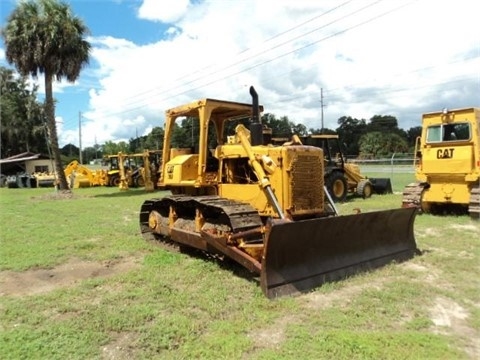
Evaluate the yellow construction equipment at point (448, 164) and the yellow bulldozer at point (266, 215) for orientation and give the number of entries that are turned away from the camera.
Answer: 1

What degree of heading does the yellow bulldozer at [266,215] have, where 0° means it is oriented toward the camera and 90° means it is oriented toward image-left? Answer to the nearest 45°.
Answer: approximately 315°

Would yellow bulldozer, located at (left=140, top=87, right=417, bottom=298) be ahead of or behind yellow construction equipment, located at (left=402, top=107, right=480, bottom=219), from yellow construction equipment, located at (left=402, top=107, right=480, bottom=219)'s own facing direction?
behind

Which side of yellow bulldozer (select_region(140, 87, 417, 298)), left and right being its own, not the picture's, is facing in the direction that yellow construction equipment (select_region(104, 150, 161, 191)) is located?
back

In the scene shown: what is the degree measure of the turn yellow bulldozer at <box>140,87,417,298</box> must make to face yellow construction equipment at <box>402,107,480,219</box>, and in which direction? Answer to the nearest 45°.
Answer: approximately 90° to its left

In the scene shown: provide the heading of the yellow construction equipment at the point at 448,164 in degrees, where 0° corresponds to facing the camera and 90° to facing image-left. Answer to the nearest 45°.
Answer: approximately 180°

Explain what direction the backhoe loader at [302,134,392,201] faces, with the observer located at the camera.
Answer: facing away from the viewer and to the right of the viewer

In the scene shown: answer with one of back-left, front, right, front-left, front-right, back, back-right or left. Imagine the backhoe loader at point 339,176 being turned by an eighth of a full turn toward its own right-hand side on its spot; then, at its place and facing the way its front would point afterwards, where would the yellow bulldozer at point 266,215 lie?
right

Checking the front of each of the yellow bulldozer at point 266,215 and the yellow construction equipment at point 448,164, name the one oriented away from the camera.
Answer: the yellow construction equipment

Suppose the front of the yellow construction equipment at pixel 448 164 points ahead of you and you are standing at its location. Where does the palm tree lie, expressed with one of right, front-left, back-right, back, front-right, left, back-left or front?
left

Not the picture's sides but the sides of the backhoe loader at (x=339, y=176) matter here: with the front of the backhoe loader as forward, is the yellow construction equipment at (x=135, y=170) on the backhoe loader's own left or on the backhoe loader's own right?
on the backhoe loader's own left
